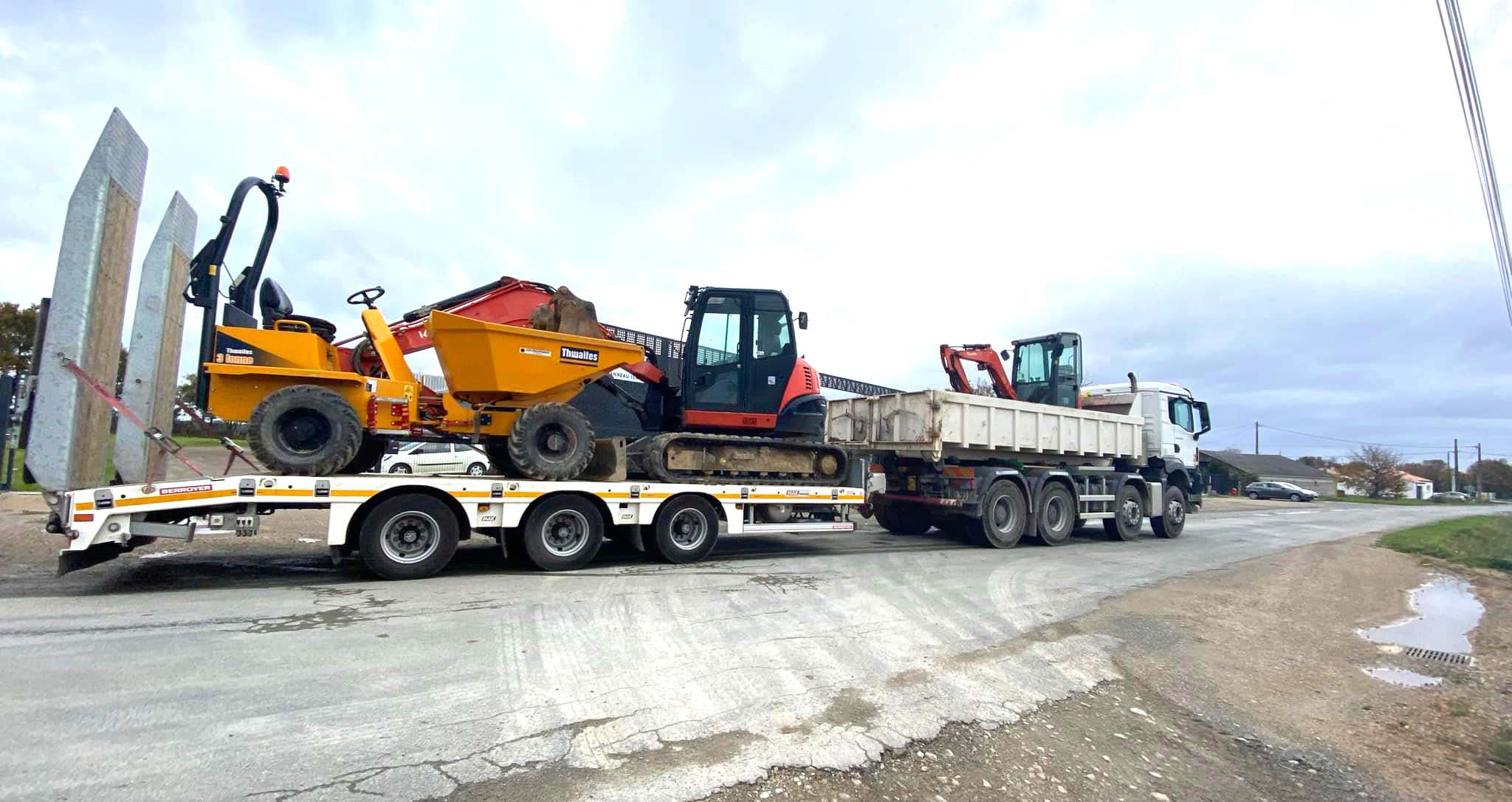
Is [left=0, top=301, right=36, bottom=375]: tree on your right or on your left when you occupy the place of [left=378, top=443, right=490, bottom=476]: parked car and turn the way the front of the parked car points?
on your right

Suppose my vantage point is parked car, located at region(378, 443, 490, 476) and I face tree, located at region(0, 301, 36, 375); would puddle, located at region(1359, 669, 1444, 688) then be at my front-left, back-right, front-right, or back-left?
back-left

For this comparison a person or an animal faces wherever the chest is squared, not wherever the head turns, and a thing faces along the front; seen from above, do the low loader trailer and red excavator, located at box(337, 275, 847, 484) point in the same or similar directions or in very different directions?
very different directions

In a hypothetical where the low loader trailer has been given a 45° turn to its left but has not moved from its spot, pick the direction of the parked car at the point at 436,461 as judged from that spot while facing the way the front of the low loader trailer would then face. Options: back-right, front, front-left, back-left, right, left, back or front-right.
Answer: front-left

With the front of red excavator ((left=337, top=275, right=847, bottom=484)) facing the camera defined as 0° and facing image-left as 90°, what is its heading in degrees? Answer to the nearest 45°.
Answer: approximately 90°

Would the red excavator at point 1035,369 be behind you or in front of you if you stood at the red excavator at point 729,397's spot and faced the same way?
behind

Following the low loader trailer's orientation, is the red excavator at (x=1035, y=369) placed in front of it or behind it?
in front

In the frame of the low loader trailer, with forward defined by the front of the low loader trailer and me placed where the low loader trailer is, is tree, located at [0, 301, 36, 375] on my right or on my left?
on my left

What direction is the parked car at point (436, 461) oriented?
to the viewer's left

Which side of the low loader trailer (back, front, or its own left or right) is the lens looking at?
right

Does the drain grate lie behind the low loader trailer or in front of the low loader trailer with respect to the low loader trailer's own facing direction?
in front
